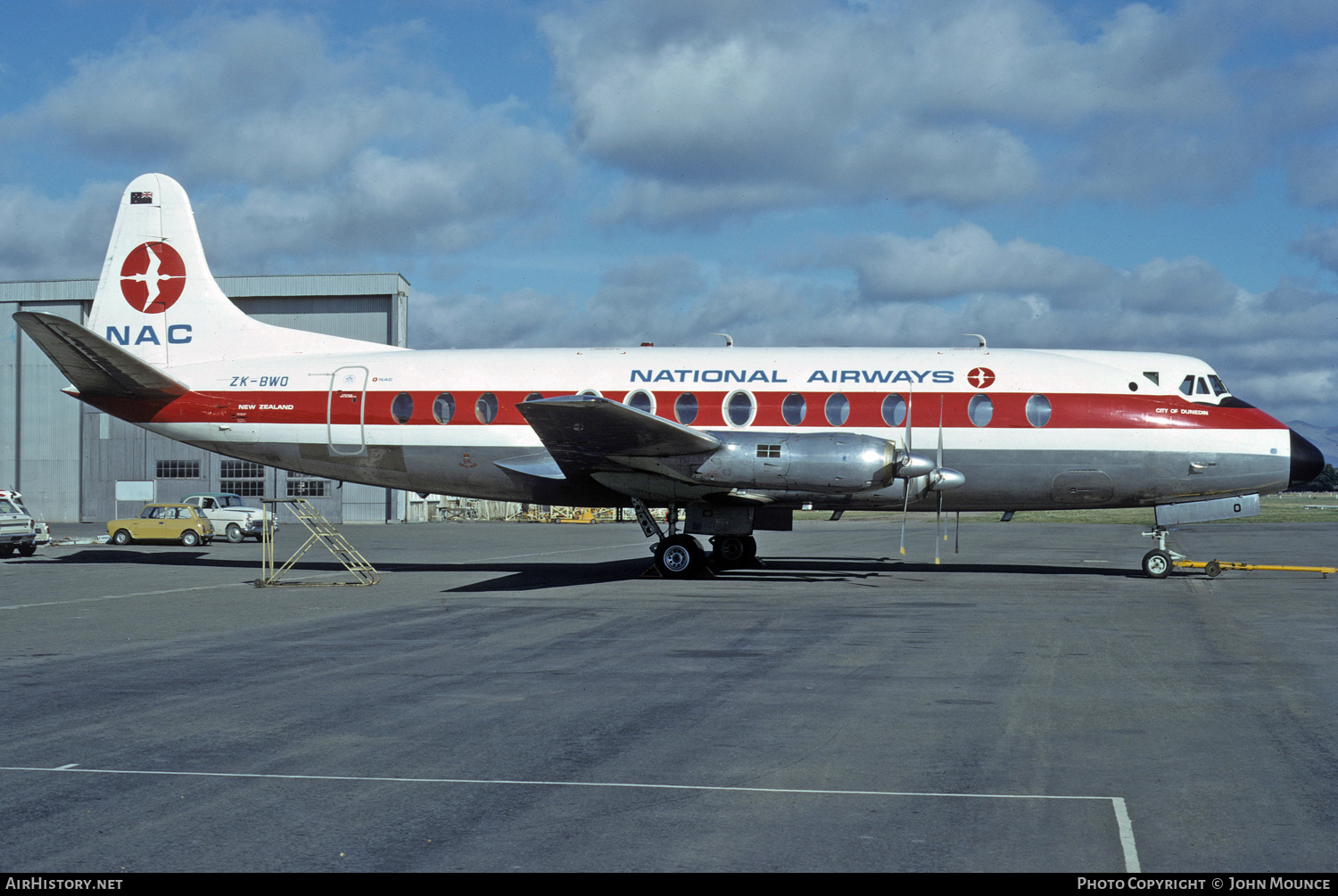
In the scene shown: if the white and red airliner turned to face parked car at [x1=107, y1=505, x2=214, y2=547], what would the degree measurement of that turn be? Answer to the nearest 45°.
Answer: approximately 135° to its left

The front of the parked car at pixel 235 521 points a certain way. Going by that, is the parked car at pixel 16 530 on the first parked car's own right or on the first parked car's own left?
on the first parked car's own right

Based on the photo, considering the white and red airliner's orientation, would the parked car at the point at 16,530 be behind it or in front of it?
behind

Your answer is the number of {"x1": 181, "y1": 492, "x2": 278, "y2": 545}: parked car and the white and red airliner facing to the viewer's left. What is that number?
0

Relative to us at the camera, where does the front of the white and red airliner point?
facing to the right of the viewer

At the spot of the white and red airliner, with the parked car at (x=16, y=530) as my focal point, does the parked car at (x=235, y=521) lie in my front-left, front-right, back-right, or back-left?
front-right
